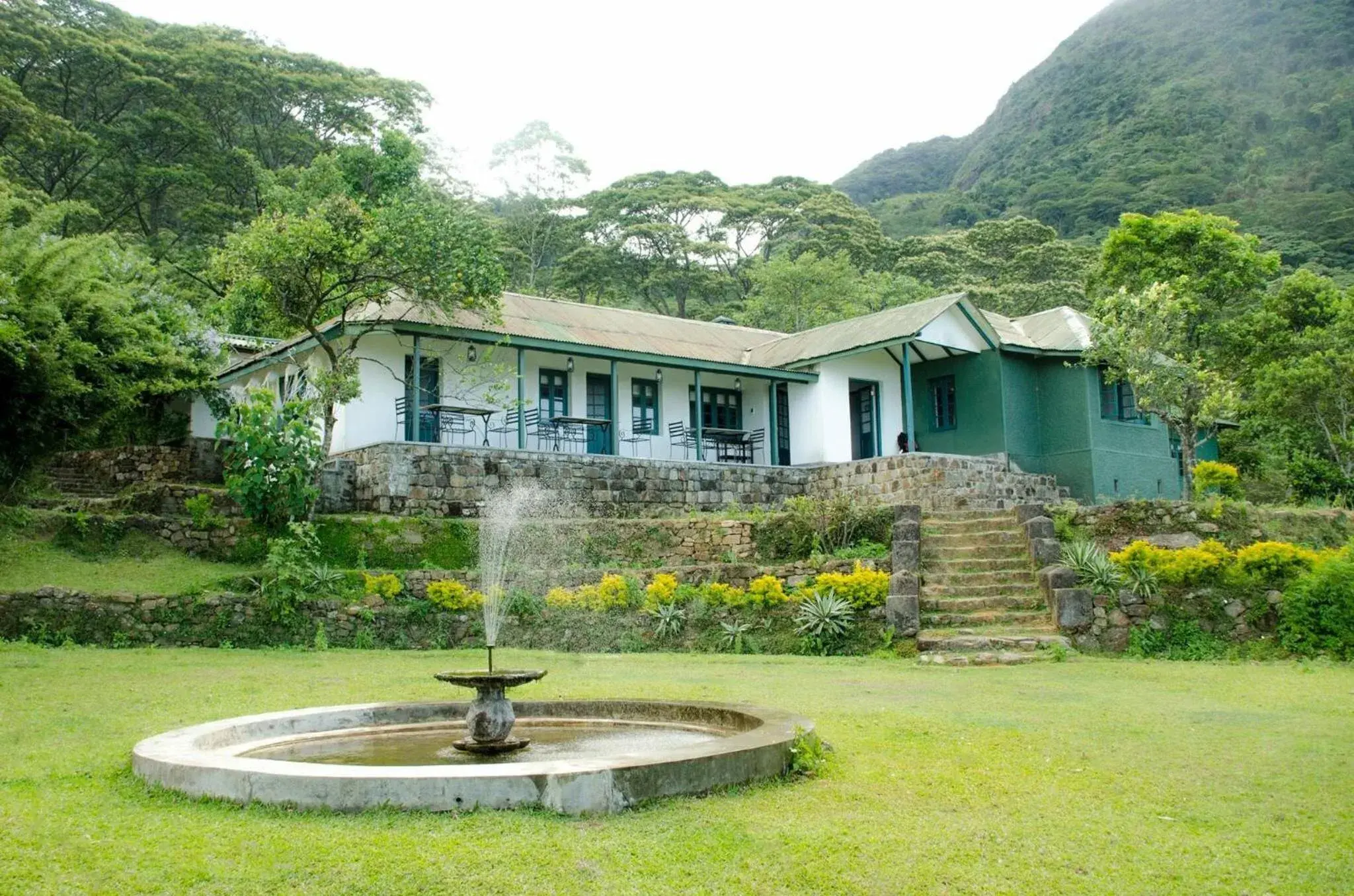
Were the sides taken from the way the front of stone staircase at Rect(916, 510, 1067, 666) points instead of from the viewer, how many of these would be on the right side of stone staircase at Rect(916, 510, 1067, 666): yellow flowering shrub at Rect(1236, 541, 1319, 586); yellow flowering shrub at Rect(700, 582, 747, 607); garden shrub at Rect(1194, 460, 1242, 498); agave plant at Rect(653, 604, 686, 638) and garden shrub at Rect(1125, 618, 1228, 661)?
2

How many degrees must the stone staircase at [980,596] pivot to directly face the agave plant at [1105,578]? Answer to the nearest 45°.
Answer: approximately 90° to its left

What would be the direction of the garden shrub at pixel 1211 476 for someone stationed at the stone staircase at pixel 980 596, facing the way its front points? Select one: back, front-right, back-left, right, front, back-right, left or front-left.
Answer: back-left

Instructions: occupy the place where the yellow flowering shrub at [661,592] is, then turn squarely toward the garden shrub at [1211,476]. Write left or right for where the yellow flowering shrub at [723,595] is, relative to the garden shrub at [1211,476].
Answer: right

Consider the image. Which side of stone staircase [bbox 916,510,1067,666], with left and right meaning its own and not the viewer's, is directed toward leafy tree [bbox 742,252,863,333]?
back

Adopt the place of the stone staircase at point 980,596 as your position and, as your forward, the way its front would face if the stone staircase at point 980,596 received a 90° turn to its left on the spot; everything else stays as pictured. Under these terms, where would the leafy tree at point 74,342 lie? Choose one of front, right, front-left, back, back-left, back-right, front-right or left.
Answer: back

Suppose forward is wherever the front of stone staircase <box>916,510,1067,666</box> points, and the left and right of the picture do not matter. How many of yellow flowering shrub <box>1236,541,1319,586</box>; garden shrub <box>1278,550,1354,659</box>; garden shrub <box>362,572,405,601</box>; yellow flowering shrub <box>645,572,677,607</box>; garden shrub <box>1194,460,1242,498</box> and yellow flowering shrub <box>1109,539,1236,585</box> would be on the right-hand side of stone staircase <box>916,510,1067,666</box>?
2

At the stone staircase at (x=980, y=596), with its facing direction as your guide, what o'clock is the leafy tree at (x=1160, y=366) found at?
The leafy tree is roughly at 7 o'clock from the stone staircase.

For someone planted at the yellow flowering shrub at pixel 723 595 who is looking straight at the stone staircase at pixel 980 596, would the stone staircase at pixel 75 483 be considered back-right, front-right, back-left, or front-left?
back-left

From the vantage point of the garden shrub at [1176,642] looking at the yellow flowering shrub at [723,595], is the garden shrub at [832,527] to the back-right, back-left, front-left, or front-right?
front-right

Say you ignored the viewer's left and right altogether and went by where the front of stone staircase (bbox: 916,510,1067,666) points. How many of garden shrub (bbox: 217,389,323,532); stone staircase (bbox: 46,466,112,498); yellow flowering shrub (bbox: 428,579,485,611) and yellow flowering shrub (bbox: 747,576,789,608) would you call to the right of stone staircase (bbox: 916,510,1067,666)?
4

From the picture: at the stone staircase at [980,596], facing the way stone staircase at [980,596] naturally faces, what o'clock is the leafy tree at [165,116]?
The leafy tree is roughly at 4 o'clock from the stone staircase.

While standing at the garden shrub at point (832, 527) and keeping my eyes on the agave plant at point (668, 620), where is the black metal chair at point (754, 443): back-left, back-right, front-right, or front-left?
back-right

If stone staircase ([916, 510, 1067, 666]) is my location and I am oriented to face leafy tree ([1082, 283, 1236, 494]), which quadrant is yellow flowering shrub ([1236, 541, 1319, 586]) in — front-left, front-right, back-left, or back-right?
front-right

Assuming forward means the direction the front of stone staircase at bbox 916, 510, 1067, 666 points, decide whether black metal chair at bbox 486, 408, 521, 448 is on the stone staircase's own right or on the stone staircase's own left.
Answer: on the stone staircase's own right

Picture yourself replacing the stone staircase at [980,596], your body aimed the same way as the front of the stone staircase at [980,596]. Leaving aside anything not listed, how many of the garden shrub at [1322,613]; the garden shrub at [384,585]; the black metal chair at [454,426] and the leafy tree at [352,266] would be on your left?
1

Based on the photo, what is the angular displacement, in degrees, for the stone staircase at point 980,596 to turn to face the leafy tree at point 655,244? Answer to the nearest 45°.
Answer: approximately 135° to its right

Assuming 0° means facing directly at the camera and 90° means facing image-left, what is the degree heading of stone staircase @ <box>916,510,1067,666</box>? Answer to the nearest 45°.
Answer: approximately 0°

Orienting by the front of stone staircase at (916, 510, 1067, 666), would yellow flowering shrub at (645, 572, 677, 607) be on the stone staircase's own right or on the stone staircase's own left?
on the stone staircase's own right
